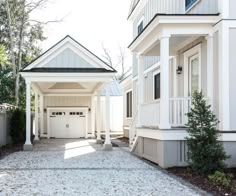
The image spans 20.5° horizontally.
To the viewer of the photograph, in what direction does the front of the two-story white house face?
facing the viewer and to the left of the viewer

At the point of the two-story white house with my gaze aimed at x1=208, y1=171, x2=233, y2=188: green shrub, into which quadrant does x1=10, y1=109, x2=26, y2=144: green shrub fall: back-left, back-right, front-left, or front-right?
back-right

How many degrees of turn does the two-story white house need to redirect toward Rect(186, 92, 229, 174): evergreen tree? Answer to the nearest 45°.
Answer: approximately 45° to its left

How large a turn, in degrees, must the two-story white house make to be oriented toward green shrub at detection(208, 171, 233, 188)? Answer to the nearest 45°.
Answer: approximately 45° to its left

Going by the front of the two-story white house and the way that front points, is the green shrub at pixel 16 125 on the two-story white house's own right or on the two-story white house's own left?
on the two-story white house's own right

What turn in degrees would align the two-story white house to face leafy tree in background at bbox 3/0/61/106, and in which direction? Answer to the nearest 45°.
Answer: approximately 90° to its right
